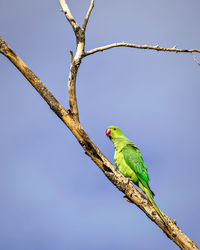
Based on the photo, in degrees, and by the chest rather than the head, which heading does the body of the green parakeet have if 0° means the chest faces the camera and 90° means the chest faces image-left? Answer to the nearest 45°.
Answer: approximately 90°
